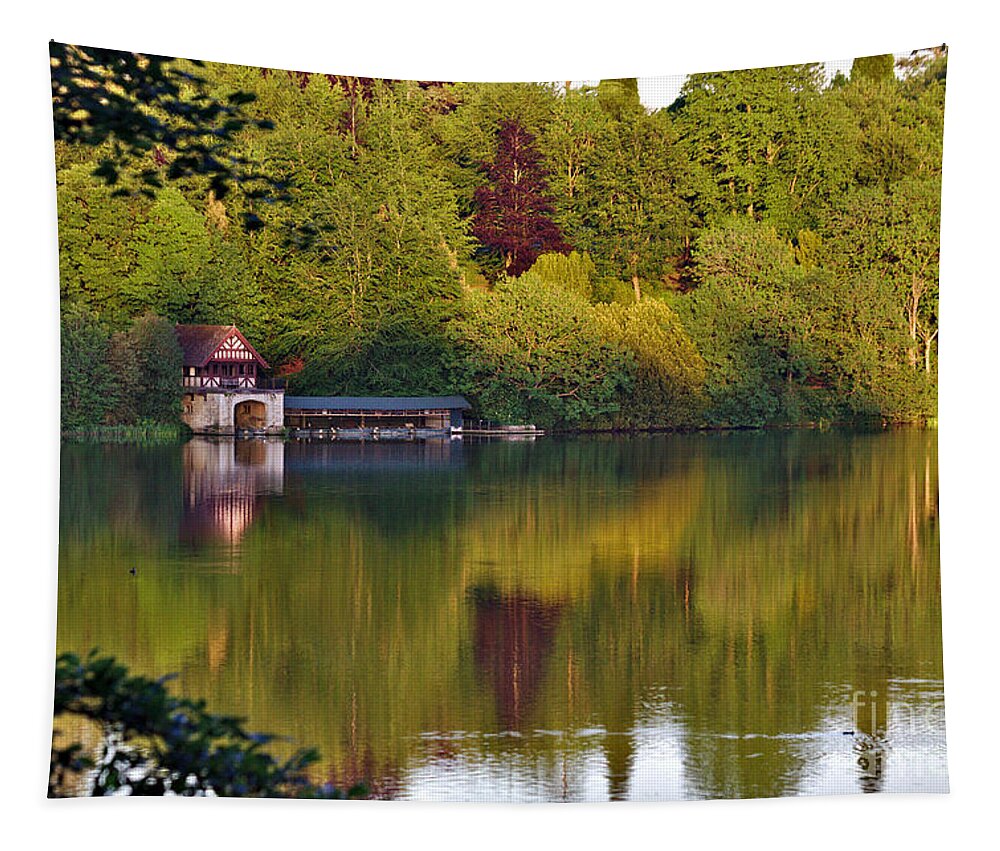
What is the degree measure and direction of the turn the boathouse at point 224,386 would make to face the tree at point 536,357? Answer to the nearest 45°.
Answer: approximately 90° to its left

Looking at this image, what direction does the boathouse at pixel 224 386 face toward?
toward the camera

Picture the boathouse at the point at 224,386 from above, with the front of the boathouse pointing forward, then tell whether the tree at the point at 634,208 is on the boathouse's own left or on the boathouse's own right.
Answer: on the boathouse's own left

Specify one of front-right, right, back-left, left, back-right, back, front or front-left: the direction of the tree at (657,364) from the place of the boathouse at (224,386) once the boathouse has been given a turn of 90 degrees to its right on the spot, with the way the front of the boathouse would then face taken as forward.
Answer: back
